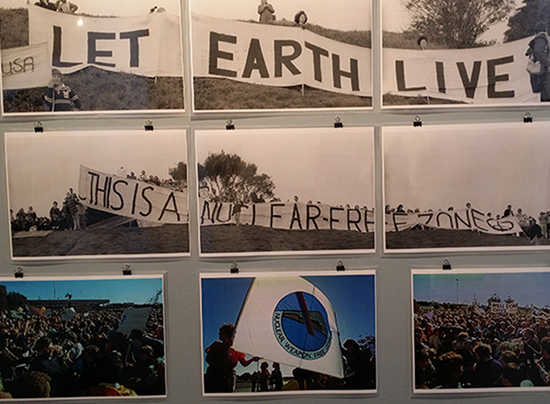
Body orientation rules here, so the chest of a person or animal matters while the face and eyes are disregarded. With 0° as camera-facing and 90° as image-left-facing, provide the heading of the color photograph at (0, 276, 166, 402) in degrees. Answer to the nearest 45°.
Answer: approximately 0°

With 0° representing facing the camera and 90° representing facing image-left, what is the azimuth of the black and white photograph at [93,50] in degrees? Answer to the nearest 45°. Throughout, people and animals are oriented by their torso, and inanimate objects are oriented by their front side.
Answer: approximately 0°
